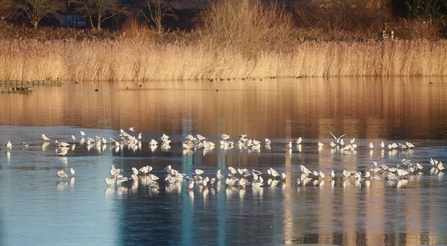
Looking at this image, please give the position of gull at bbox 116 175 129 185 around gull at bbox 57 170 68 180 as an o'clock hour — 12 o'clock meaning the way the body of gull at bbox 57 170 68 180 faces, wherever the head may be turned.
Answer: gull at bbox 116 175 129 185 is roughly at 7 o'clock from gull at bbox 57 170 68 180.

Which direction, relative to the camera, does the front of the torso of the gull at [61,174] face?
to the viewer's left

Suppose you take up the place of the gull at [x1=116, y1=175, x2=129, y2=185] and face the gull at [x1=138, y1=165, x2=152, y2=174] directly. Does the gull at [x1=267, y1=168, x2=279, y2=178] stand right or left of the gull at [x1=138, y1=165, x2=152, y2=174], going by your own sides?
right

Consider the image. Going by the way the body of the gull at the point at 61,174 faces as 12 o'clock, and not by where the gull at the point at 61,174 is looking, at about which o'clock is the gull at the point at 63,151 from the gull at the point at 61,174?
the gull at the point at 63,151 is roughly at 3 o'clock from the gull at the point at 61,174.
